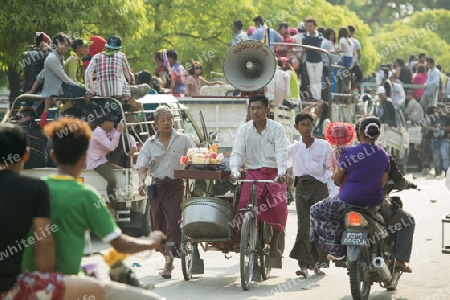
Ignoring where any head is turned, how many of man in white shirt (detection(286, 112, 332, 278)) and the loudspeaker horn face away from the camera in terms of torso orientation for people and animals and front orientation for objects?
0

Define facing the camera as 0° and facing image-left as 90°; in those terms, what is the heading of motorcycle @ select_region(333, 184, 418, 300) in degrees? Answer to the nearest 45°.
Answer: approximately 225°

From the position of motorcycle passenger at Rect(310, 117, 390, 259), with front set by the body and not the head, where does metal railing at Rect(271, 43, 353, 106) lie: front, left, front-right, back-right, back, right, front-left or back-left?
front-right

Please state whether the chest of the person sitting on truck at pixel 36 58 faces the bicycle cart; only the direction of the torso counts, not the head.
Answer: no

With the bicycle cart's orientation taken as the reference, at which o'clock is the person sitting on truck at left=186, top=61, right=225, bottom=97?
The person sitting on truck is roughly at 6 o'clock from the bicycle cart.

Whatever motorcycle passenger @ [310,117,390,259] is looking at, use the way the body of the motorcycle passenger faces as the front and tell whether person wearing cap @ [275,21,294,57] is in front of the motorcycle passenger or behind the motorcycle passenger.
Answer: in front

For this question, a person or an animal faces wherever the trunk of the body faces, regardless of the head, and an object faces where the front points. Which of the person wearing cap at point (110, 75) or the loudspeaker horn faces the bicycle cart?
the loudspeaker horn

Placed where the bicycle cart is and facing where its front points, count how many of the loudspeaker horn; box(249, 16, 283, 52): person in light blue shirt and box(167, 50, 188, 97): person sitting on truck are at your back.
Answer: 3

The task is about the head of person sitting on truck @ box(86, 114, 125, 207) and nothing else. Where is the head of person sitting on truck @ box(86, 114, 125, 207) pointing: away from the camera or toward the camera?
toward the camera

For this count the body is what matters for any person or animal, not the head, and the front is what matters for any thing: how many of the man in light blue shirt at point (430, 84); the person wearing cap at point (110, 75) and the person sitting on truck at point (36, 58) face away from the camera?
1

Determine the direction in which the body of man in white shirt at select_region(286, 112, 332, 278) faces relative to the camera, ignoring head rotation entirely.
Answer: toward the camera

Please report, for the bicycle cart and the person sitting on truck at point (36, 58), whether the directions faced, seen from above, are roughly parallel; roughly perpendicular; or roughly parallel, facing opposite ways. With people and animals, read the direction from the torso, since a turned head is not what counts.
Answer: roughly perpendicular

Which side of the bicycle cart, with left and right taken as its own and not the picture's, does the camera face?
front

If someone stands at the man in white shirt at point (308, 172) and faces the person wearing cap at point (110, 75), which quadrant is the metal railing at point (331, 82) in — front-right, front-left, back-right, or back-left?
front-right
